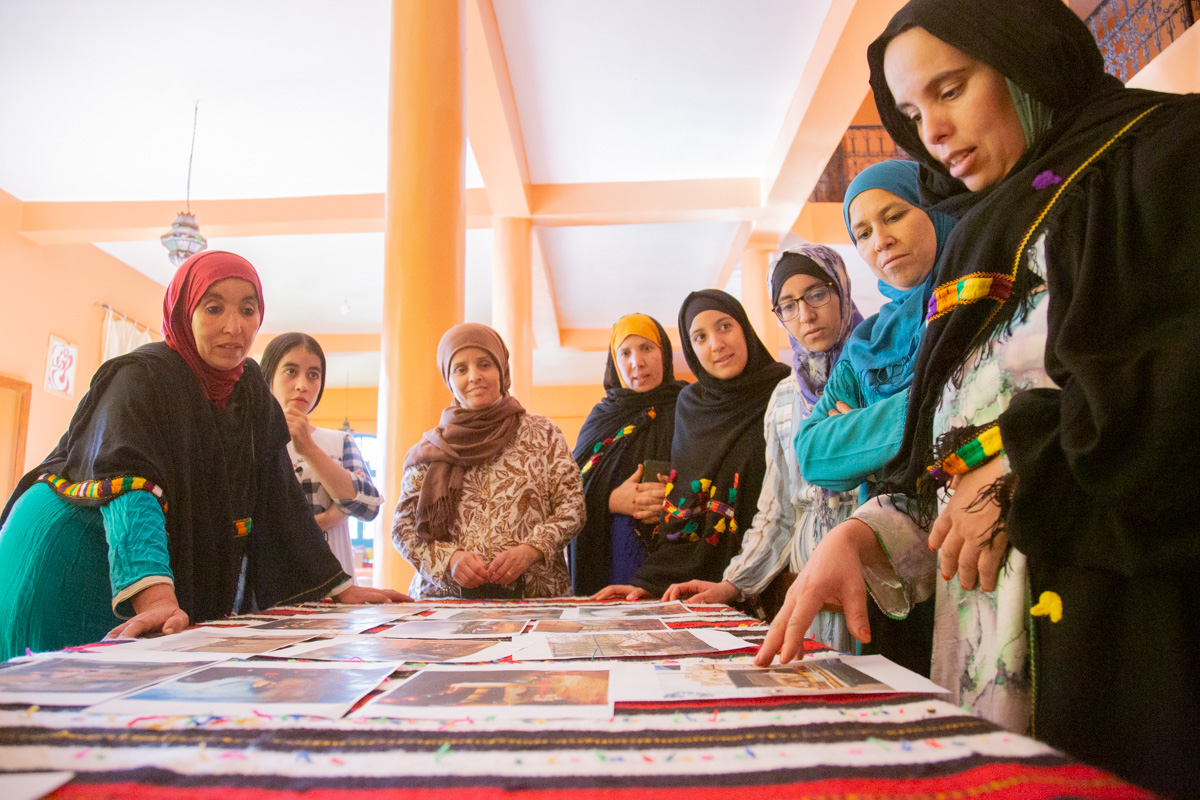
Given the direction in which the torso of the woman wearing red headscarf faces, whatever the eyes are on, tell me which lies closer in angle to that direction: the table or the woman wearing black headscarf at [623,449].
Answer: the table

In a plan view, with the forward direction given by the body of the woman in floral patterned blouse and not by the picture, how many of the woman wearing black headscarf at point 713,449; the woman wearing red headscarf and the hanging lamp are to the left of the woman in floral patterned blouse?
1

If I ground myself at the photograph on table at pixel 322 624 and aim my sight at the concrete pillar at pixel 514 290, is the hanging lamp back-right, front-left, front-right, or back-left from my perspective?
front-left

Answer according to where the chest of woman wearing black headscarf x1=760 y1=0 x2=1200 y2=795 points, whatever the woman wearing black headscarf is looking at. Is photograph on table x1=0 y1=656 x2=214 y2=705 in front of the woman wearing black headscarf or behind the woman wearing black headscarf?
in front

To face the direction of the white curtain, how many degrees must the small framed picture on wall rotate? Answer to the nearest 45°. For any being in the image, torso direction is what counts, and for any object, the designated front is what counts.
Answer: approximately 90° to its left

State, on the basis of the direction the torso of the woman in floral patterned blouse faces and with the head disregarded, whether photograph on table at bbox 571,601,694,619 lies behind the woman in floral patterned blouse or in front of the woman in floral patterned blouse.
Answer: in front

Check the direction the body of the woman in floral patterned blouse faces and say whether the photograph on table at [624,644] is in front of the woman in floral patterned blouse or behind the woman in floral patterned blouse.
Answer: in front

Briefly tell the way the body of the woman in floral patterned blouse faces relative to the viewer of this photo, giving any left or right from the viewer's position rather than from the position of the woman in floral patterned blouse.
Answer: facing the viewer

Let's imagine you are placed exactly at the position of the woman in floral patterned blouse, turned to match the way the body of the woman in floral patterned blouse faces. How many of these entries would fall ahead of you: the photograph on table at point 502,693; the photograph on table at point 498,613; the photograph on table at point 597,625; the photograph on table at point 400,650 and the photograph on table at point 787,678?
5

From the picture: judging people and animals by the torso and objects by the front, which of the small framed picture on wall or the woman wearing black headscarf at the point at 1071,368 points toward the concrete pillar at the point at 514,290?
the small framed picture on wall

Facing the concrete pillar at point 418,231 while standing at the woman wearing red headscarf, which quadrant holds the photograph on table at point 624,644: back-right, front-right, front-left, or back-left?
back-right

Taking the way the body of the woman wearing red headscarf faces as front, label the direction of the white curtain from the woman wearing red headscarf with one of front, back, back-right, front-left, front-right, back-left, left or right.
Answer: back-left

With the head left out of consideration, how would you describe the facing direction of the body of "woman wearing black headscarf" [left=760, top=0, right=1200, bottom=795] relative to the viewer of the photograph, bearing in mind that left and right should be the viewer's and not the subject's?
facing the viewer and to the left of the viewer

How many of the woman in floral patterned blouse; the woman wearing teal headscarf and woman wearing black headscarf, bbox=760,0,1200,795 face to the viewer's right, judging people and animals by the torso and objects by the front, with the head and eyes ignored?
0

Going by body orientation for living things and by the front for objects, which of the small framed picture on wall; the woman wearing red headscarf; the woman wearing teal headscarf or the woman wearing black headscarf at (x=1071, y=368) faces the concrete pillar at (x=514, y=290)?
the small framed picture on wall

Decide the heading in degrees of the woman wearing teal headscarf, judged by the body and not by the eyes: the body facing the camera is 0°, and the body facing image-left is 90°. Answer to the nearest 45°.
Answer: approximately 45°

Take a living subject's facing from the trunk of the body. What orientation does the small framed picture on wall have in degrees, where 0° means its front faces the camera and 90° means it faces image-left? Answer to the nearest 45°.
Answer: approximately 315°
